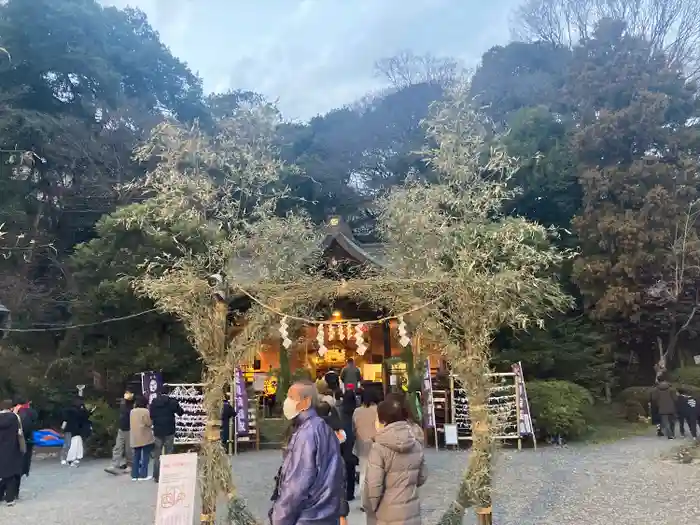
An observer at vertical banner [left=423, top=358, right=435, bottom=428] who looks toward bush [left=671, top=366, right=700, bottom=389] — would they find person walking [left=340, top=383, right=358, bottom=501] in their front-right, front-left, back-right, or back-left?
back-right

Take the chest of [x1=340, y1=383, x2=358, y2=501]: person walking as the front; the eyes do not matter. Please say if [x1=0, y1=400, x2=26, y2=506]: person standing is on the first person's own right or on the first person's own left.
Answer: on the first person's own left

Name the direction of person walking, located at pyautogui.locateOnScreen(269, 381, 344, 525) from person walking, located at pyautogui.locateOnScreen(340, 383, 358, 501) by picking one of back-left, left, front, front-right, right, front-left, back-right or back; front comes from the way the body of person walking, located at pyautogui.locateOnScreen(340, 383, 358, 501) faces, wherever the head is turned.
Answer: back

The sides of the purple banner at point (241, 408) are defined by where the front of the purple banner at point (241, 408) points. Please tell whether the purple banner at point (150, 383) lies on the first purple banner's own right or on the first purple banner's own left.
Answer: on the first purple banner's own right

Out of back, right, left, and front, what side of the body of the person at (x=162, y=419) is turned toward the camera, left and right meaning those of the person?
back

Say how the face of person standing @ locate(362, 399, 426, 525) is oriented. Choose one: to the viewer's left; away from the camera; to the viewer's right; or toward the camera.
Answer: away from the camera

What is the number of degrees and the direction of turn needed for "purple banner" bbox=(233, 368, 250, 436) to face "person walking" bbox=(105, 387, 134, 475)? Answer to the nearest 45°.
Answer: approximately 45° to its right

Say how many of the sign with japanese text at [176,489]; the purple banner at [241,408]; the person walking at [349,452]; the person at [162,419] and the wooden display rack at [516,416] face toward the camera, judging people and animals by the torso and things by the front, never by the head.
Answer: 3

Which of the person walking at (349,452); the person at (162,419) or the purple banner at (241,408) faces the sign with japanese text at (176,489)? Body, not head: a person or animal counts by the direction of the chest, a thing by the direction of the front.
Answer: the purple banner

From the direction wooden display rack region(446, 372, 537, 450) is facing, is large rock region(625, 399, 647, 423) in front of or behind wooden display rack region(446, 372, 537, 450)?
behind

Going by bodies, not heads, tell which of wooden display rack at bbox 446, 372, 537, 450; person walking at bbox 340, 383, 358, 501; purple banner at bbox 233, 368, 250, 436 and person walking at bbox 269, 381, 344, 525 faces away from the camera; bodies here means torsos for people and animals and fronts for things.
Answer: person walking at bbox 340, 383, 358, 501

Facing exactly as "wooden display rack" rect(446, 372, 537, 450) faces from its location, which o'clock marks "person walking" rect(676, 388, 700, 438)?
The person walking is roughly at 8 o'clock from the wooden display rack.

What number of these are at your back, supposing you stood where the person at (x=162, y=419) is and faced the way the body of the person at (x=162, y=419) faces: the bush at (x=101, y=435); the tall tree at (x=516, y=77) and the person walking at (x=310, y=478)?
1
